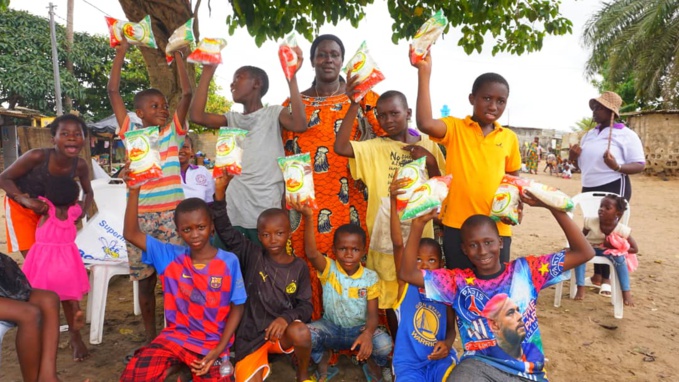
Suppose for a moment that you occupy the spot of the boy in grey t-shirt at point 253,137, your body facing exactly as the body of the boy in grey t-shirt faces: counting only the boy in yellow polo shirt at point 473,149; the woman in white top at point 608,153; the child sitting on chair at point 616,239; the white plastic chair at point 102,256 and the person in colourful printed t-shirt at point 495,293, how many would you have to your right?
1

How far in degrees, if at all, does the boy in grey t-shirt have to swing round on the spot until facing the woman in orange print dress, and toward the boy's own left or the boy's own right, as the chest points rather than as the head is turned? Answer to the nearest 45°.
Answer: approximately 135° to the boy's own left

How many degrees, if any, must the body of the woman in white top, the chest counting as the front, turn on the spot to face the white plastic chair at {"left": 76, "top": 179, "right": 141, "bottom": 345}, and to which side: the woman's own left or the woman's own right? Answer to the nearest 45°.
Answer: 0° — they already face it

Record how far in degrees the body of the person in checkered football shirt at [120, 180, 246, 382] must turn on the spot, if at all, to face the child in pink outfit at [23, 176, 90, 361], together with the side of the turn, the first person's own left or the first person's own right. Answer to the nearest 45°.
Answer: approximately 135° to the first person's own right

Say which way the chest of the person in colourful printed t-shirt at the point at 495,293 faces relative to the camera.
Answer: toward the camera

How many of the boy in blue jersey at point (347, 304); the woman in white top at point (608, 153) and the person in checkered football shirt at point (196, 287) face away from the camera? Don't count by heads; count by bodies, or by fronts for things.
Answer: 0

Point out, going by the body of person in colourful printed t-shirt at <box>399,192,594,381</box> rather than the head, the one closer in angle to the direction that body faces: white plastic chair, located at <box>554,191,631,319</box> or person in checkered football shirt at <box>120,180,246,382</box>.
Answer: the person in checkered football shirt

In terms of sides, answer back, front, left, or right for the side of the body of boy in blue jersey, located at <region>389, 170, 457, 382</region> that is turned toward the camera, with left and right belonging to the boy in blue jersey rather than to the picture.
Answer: front
